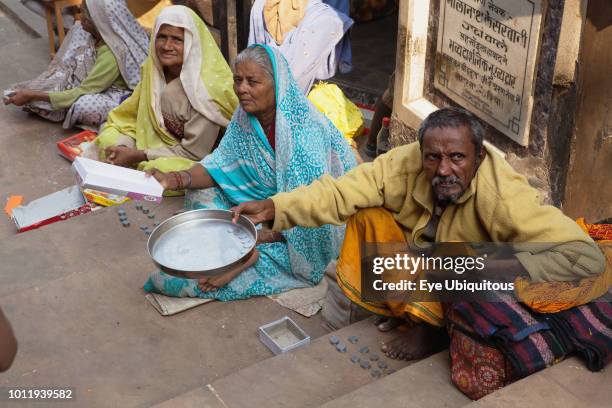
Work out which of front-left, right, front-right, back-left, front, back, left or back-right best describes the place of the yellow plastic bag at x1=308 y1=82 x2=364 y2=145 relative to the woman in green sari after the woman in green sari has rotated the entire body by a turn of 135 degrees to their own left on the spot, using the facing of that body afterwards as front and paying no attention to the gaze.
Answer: front

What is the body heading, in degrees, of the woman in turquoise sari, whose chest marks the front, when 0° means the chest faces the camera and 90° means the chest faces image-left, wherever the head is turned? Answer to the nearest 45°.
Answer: approximately 45°

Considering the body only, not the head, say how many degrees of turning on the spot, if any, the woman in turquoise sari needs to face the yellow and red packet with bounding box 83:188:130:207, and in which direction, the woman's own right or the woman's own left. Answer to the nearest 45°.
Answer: approximately 90° to the woman's own right

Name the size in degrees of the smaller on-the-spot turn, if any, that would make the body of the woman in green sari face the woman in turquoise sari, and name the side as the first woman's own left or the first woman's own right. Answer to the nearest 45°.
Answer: approximately 45° to the first woman's own left

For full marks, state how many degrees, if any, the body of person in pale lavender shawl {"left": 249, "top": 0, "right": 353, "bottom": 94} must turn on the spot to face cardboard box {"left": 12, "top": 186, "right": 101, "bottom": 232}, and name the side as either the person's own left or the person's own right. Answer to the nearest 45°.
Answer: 0° — they already face it

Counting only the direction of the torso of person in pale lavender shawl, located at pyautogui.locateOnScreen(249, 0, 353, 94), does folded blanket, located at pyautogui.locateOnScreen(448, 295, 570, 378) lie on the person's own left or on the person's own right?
on the person's own left
